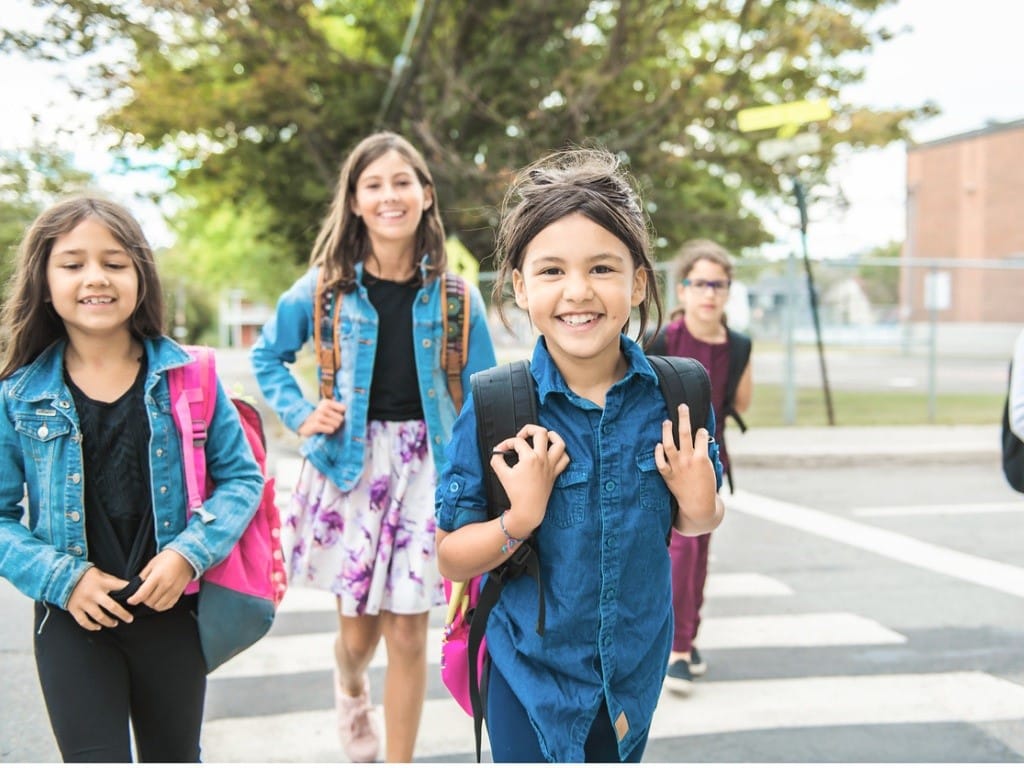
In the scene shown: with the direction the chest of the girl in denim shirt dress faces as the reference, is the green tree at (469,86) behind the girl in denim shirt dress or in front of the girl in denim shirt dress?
behind

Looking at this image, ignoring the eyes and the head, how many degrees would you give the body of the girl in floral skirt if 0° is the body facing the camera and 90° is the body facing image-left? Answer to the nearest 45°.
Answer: approximately 0°
